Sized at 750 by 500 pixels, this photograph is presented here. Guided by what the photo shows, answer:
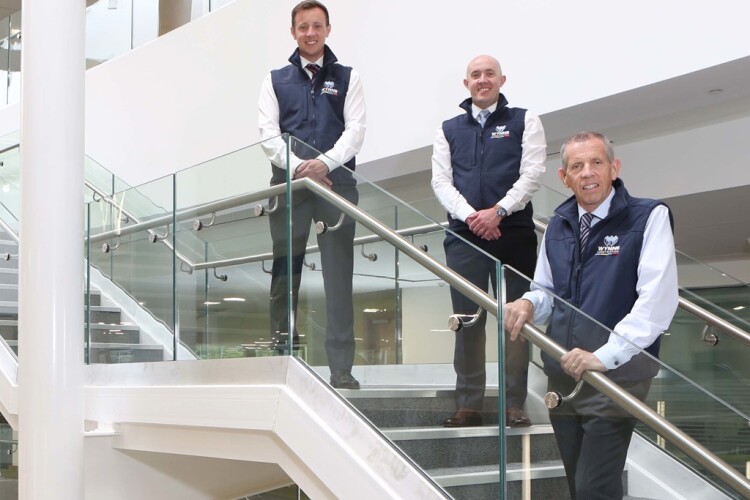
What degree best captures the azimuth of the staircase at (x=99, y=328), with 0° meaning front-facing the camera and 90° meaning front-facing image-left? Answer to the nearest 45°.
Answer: approximately 315°

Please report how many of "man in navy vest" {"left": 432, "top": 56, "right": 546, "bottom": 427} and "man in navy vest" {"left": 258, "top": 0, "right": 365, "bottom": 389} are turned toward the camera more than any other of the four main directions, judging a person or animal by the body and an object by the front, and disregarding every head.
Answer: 2

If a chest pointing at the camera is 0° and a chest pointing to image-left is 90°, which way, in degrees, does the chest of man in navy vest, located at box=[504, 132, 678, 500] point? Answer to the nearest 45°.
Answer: approximately 45°

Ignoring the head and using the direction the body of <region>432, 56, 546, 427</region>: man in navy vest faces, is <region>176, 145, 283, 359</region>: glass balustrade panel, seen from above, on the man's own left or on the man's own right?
on the man's own right

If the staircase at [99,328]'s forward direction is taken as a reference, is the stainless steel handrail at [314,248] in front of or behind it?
in front

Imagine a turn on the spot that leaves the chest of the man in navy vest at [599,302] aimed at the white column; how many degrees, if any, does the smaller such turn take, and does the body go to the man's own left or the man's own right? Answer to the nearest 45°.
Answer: approximately 90° to the man's own right

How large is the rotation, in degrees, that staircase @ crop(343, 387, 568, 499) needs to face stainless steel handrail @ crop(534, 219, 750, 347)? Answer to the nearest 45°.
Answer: approximately 90° to its left
